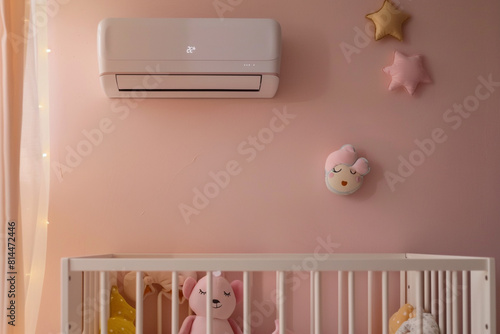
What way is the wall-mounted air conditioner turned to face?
toward the camera

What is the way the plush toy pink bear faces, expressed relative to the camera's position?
facing the viewer

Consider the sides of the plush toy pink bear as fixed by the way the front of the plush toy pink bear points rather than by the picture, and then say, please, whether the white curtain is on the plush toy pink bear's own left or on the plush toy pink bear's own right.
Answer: on the plush toy pink bear's own right

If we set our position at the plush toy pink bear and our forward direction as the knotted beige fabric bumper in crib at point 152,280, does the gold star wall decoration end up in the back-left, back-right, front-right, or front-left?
back-right

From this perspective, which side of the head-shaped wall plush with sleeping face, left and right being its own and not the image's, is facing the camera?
front

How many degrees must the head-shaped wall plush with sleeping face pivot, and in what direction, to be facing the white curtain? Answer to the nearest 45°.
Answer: approximately 45° to its right

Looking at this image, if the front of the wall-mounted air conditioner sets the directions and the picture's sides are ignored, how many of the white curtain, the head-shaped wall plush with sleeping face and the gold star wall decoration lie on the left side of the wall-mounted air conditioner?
2

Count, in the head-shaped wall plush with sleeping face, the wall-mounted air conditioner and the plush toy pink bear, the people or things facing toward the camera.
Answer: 3
